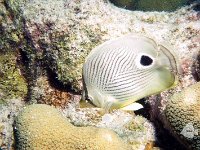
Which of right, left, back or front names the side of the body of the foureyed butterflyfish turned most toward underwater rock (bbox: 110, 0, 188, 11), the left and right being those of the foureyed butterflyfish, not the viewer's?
right

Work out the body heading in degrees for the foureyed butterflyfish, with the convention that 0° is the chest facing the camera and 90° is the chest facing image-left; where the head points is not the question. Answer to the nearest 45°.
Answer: approximately 90°
